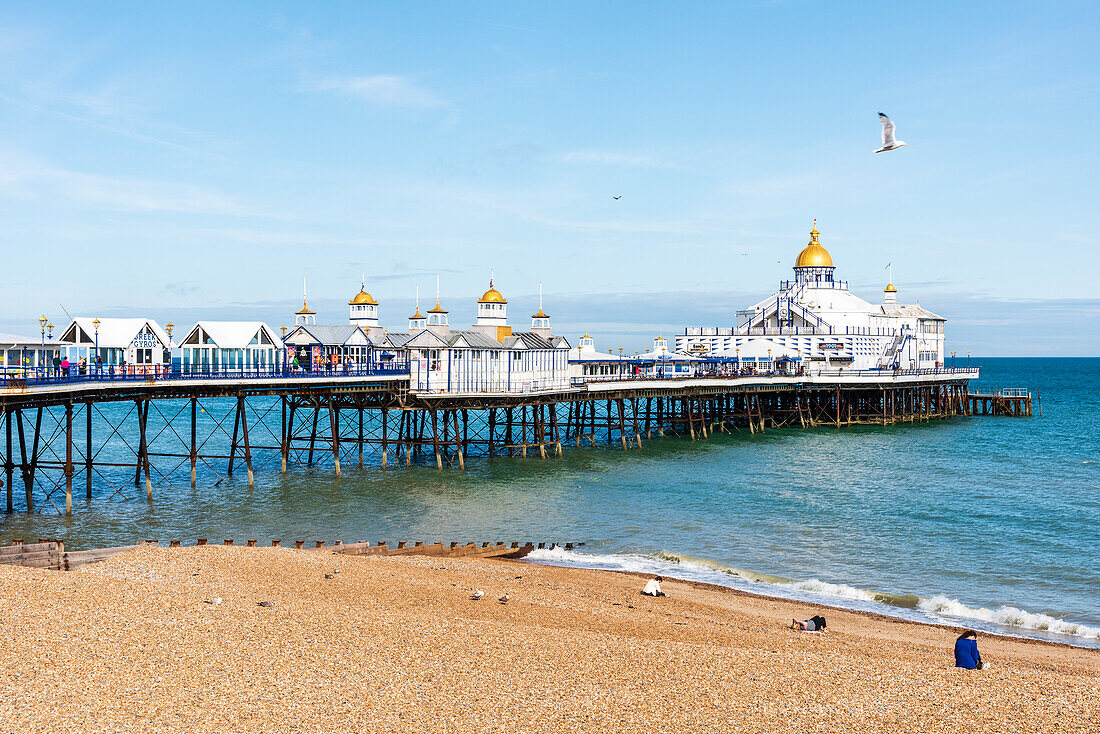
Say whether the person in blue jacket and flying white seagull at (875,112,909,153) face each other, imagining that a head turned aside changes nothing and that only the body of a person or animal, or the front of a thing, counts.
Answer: no

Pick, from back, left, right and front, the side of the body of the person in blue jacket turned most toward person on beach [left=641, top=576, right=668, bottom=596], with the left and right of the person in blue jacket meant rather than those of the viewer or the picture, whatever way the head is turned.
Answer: left

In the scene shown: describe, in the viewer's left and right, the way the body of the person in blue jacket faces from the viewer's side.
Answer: facing away from the viewer and to the right of the viewer

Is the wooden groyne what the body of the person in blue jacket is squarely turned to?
no

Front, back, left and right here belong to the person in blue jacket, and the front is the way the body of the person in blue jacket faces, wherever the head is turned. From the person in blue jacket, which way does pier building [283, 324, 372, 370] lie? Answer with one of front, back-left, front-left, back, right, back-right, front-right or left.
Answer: left

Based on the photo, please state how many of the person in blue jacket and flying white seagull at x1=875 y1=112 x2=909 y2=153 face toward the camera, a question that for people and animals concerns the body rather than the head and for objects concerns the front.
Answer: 0

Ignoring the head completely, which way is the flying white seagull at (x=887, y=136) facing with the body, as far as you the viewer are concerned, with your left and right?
facing to the right of the viewer

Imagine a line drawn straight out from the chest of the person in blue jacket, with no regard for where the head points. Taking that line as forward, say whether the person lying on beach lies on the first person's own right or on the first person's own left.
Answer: on the first person's own left

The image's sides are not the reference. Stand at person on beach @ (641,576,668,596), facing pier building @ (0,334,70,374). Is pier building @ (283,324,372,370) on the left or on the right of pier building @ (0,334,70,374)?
right

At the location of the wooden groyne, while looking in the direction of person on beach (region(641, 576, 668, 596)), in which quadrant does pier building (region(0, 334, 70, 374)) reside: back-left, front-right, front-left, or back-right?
back-left
